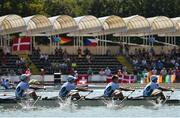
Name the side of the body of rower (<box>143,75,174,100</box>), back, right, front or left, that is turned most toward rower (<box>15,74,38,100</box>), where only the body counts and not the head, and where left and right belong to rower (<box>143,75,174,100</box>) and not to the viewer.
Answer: back

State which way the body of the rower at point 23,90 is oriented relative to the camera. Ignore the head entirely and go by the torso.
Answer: to the viewer's right

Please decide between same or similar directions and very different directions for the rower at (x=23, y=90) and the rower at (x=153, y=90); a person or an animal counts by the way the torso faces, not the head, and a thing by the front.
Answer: same or similar directions

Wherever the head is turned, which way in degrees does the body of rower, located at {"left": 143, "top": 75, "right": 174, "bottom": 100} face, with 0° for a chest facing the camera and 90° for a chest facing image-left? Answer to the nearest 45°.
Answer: approximately 270°

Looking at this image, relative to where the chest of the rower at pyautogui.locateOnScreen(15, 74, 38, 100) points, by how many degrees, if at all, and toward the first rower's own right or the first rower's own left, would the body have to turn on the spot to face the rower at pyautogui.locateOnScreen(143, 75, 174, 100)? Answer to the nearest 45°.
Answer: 0° — they already face them
